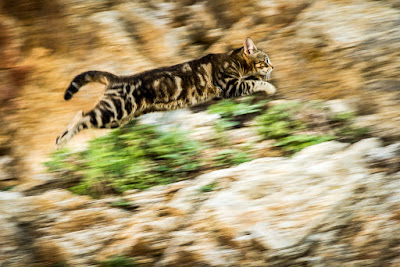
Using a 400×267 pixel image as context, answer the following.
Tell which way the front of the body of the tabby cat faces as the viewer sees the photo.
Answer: to the viewer's right

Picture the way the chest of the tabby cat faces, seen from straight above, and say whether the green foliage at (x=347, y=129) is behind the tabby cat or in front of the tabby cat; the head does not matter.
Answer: in front

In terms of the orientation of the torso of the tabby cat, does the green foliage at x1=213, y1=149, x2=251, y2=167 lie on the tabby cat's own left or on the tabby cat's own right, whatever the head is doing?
on the tabby cat's own right

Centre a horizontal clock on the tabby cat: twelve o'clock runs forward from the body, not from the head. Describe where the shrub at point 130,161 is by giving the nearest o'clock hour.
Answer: The shrub is roughly at 4 o'clock from the tabby cat.

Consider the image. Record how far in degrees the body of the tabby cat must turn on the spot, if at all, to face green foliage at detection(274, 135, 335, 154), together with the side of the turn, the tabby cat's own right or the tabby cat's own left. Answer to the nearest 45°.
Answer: approximately 45° to the tabby cat's own right

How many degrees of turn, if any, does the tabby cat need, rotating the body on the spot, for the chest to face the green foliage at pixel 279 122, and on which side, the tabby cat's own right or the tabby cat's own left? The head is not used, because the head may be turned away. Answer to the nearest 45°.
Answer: approximately 45° to the tabby cat's own right

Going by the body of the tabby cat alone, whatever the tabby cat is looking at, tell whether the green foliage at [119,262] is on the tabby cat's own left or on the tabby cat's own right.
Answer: on the tabby cat's own right

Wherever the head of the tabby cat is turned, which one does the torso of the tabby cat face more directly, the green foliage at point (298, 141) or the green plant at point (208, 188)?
the green foliage
